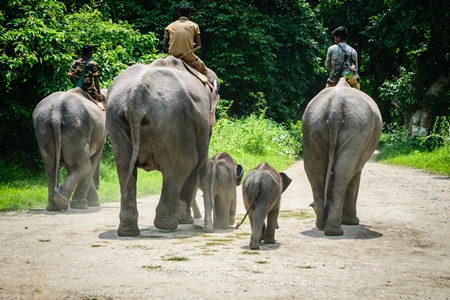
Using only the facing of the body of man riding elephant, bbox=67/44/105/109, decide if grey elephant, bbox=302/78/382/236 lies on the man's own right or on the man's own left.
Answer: on the man's own right

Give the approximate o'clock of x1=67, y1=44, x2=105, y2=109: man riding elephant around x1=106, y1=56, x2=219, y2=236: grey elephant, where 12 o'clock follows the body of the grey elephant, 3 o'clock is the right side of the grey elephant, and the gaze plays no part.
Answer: The man riding elephant is roughly at 10 o'clock from the grey elephant.

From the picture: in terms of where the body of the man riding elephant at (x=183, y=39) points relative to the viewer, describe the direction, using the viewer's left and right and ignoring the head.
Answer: facing away from the viewer

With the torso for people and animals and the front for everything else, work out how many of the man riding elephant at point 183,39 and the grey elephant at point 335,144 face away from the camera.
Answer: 2

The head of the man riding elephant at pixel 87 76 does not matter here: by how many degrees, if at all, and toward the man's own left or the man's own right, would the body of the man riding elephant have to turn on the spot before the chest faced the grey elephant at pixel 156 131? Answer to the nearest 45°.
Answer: approximately 135° to the man's own right

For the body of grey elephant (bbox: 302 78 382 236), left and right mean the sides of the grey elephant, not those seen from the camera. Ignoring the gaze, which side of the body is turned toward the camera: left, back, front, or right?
back

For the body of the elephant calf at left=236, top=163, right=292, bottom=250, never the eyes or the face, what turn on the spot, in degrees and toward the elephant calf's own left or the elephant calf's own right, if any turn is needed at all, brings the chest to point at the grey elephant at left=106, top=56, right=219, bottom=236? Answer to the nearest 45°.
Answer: approximately 90° to the elephant calf's own left

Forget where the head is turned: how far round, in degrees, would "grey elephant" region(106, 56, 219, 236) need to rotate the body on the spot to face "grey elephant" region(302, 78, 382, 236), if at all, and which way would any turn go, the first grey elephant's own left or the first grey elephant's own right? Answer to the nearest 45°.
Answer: approximately 45° to the first grey elephant's own right

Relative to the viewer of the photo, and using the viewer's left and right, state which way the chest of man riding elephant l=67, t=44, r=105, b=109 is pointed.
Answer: facing away from the viewer and to the right of the viewer
